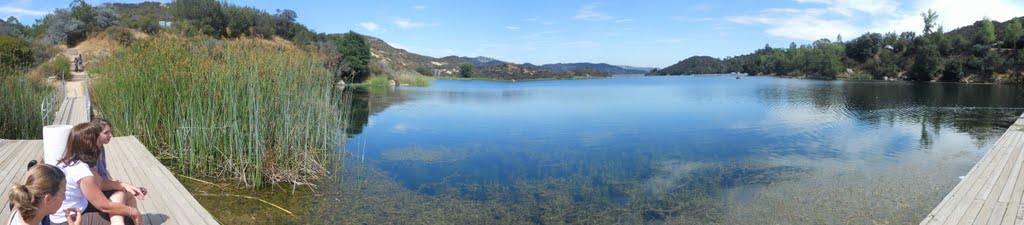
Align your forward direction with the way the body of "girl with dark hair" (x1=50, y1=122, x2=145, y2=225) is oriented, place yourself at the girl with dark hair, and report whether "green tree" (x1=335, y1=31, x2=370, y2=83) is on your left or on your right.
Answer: on your left

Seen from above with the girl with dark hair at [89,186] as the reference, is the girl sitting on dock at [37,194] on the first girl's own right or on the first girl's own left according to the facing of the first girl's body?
on the first girl's own right

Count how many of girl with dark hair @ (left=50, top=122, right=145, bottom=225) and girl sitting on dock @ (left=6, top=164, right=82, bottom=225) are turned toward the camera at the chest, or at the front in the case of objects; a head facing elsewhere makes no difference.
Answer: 0

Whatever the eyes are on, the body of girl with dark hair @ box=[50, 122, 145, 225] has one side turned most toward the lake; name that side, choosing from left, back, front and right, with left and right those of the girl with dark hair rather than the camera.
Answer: front

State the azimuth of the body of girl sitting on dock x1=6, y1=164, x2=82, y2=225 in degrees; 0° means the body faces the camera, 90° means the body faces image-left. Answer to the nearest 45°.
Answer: approximately 225°

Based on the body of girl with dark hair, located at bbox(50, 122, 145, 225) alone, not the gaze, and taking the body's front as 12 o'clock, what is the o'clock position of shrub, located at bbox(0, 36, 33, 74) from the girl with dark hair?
The shrub is roughly at 9 o'clock from the girl with dark hair.

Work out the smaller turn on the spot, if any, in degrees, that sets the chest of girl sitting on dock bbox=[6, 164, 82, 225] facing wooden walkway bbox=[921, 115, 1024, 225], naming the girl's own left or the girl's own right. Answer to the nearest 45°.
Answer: approximately 45° to the girl's own right

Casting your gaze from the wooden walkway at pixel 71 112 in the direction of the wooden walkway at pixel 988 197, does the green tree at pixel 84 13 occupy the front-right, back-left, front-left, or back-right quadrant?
back-left

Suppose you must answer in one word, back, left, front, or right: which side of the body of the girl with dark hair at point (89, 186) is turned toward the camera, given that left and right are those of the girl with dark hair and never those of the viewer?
right
